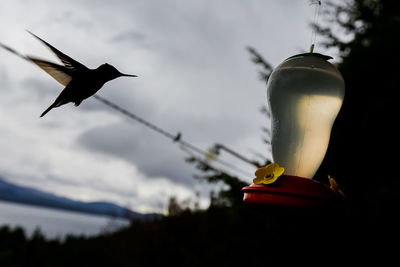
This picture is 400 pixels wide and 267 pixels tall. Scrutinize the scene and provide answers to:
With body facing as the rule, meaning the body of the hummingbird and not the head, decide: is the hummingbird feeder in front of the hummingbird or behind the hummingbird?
in front

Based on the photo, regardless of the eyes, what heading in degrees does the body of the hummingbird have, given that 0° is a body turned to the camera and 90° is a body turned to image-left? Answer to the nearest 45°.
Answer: approximately 270°
